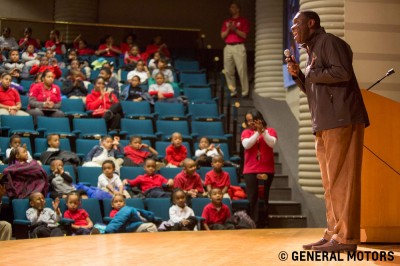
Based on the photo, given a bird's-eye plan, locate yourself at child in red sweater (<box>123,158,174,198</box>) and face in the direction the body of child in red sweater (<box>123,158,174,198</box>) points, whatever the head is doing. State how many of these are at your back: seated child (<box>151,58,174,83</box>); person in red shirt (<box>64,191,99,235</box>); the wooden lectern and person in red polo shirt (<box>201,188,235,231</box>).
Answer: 1

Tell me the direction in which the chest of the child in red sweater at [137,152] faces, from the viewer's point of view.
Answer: toward the camera

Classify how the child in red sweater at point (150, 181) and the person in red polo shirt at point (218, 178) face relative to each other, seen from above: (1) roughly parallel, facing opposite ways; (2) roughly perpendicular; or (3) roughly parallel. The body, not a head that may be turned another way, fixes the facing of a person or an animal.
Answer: roughly parallel

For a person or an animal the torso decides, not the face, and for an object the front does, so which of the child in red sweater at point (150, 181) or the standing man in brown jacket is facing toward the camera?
the child in red sweater

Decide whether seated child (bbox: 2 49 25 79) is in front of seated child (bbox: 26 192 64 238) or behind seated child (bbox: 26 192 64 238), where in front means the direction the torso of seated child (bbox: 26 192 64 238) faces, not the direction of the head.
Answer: behind

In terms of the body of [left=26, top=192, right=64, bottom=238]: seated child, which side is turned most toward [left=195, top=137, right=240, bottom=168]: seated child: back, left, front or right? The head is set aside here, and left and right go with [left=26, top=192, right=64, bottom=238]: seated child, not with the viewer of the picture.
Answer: left

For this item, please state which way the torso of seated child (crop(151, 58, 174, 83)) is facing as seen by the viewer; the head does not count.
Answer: toward the camera

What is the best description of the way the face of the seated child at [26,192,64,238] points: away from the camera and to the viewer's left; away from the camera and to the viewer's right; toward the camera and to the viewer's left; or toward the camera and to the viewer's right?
toward the camera and to the viewer's right

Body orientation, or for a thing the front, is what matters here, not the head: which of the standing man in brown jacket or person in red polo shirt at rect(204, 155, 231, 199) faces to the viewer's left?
the standing man in brown jacket

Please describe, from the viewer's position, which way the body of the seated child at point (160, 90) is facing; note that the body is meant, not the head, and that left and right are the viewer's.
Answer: facing the viewer

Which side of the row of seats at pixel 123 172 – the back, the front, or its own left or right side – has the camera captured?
front

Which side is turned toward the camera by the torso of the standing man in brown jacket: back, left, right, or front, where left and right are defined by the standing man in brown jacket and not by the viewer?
left

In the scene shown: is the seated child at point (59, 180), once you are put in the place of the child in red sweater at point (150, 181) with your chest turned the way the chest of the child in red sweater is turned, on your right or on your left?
on your right

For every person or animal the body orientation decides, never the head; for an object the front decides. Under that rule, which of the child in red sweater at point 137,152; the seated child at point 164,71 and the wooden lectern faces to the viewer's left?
the wooden lectern

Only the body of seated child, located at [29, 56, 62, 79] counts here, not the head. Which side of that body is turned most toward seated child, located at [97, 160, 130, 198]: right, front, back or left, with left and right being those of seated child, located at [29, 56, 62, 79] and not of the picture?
front

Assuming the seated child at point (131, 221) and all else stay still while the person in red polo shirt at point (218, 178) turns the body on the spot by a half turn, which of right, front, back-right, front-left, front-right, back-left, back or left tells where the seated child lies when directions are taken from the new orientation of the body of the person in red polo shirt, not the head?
back-left

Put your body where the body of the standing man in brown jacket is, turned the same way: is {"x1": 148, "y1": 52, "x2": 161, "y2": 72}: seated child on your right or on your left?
on your right
